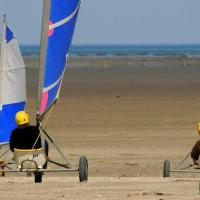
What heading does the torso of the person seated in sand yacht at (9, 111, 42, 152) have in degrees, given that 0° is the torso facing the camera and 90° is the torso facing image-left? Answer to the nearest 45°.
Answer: approximately 180°
